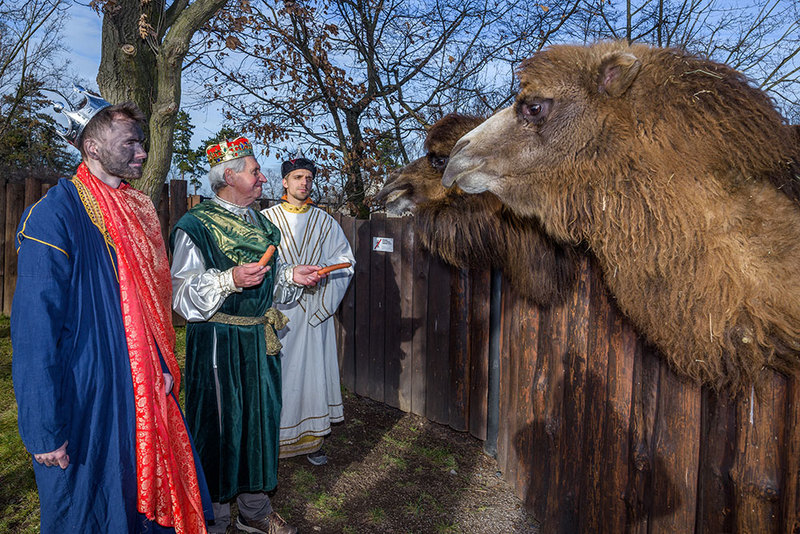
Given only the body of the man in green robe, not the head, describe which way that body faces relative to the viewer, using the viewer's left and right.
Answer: facing the viewer and to the right of the viewer

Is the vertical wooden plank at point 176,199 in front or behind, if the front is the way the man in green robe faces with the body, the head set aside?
behind

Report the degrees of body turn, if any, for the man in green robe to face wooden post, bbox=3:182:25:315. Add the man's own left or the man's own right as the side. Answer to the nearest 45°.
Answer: approximately 180°

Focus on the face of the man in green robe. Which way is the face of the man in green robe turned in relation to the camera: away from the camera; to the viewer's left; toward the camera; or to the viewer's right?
to the viewer's right

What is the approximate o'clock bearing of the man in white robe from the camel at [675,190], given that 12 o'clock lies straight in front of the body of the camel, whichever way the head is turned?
The man in white robe is roughly at 1 o'clock from the camel.

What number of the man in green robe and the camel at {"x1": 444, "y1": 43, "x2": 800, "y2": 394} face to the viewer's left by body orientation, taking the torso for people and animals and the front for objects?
1

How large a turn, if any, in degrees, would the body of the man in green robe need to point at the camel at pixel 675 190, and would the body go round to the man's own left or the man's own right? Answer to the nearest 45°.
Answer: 0° — they already face it

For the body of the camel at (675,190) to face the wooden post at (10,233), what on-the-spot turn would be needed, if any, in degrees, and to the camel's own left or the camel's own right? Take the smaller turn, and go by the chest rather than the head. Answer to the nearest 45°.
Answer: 0° — it already faces it

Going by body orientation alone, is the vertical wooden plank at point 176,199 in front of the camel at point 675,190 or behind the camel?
in front

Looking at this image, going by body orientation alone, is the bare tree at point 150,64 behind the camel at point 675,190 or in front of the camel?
in front

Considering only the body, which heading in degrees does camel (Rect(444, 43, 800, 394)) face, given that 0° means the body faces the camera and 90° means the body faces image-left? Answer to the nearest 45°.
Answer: approximately 90°

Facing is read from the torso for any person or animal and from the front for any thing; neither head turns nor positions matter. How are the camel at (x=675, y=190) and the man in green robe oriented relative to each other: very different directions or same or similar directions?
very different directions
